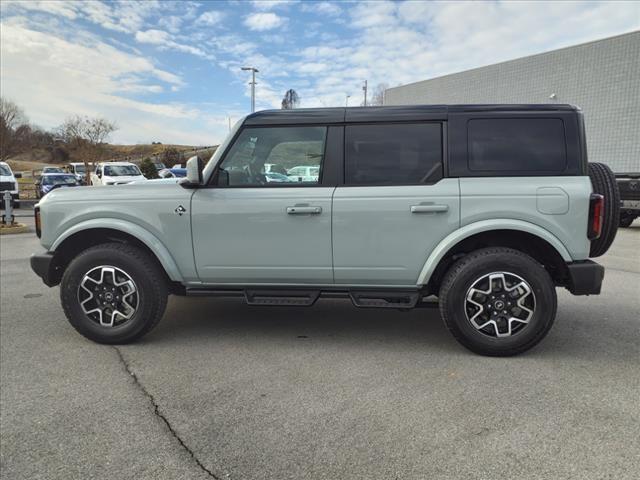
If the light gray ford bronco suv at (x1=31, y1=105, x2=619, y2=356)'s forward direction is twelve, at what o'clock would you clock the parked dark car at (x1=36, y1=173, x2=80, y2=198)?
The parked dark car is roughly at 2 o'clock from the light gray ford bronco suv.

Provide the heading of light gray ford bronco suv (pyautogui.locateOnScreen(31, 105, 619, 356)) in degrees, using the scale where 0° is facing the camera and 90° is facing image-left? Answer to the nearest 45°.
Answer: approximately 90°
